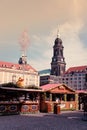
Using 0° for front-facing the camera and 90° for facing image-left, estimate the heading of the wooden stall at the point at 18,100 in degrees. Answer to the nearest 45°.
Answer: approximately 0°

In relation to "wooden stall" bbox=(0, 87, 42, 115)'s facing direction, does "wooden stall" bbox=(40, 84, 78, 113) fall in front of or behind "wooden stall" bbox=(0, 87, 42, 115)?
behind
